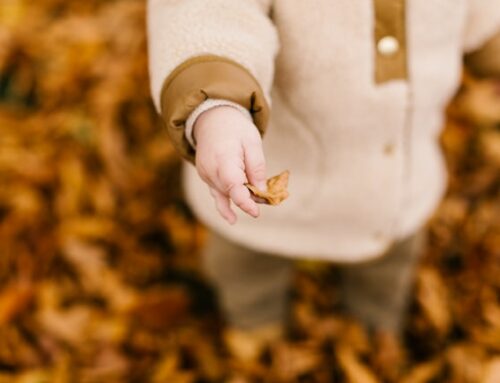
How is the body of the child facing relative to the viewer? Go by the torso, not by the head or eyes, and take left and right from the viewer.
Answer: facing the viewer and to the right of the viewer
